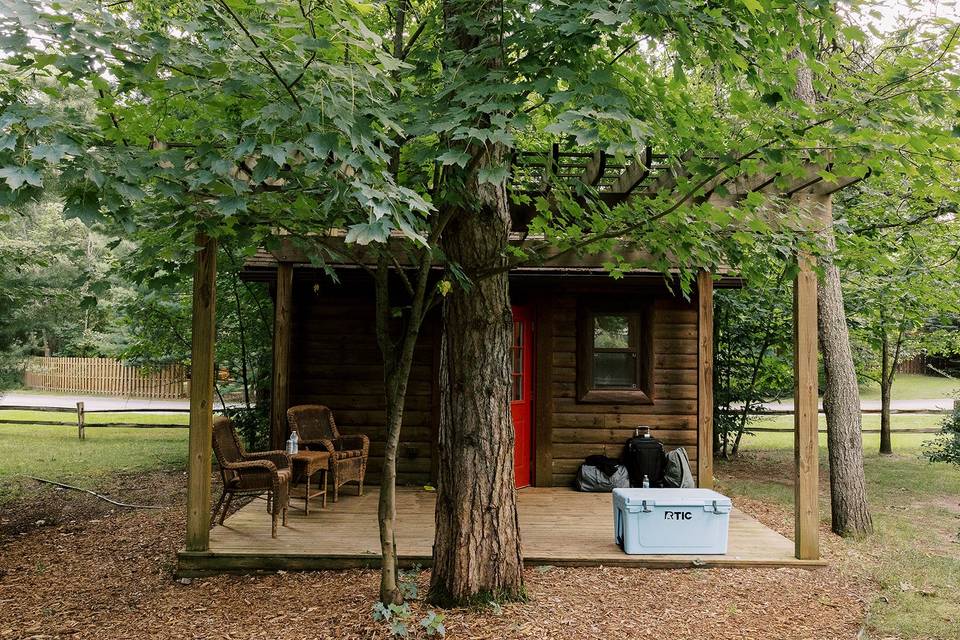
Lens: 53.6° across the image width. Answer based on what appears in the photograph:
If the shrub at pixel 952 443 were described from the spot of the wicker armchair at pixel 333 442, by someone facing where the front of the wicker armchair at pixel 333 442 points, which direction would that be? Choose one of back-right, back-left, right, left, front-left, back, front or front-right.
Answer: front-left

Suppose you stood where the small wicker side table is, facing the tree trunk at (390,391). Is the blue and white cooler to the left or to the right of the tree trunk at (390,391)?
left

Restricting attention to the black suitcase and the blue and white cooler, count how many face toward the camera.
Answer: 2

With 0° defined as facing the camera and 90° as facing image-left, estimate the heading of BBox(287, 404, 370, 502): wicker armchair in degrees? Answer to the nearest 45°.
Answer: approximately 315°

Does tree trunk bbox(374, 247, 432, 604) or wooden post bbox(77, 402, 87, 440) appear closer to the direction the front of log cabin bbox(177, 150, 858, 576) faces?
the tree trunk

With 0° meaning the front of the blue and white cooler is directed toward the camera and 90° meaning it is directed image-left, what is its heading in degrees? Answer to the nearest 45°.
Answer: approximately 0°

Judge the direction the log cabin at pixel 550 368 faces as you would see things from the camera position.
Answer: facing the viewer

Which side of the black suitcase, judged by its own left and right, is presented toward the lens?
front

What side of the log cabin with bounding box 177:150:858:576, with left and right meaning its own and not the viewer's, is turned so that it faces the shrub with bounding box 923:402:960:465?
left

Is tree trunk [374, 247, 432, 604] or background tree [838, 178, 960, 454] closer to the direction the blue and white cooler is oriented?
the tree trunk

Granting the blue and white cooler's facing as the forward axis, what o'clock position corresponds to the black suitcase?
The black suitcase is roughly at 6 o'clock from the blue and white cooler.
